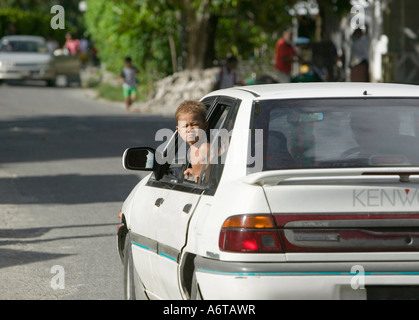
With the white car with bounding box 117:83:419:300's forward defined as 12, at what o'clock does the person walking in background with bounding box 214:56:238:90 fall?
The person walking in background is roughly at 12 o'clock from the white car.

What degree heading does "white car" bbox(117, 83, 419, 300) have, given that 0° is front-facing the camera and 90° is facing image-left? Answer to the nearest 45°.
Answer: approximately 180°

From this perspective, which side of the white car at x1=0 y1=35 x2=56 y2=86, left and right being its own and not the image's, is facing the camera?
front

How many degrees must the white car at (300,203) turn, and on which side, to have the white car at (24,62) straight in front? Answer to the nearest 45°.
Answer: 0° — it already faces it

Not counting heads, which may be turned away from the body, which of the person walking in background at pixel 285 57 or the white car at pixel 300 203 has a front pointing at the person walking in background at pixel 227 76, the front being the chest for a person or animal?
the white car

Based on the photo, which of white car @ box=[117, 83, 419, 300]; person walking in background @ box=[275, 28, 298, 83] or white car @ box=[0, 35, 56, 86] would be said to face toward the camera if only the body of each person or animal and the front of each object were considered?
white car @ box=[0, 35, 56, 86]

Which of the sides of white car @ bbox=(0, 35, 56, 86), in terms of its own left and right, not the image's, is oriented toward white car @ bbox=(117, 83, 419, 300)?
front
